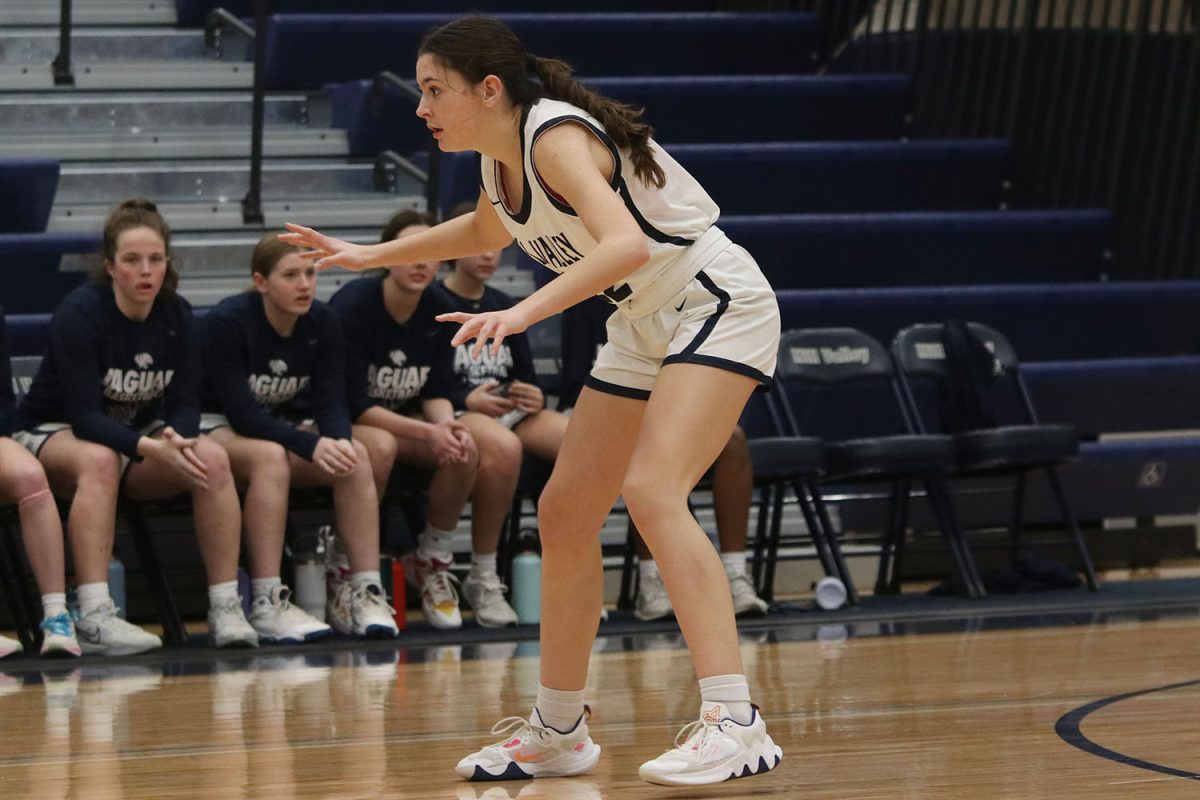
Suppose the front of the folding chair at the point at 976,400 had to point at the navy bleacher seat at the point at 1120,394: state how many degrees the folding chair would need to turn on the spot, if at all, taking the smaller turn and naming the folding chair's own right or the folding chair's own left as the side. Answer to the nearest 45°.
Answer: approximately 90° to the folding chair's own left

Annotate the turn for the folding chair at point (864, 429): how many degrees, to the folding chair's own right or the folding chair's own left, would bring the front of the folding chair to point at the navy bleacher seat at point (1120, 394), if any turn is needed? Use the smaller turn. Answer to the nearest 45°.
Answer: approximately 90° to the folding chair's own left

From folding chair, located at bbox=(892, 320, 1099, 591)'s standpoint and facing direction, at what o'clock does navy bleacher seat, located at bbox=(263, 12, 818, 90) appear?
The navy bleacher seat is roughly at 6 o'clock from the folding chair.

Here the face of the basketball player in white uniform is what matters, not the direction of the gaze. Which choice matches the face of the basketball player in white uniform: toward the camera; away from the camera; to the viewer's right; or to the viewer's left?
to the viewer's left

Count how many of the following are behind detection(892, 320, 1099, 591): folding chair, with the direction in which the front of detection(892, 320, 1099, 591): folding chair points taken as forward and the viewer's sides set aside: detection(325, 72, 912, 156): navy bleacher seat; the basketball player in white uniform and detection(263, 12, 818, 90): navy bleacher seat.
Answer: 2

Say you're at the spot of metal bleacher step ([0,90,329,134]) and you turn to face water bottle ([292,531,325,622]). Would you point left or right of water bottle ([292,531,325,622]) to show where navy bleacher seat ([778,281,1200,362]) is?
left

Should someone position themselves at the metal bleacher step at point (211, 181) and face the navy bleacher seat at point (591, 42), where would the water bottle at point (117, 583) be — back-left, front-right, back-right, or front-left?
back-right

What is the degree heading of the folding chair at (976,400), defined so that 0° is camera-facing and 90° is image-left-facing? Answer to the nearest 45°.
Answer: approximately 315°

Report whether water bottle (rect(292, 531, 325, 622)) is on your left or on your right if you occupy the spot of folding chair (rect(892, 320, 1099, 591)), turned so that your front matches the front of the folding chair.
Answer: on your right

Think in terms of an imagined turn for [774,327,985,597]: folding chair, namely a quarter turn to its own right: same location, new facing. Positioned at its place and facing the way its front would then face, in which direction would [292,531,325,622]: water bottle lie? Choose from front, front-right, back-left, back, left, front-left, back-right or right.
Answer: front

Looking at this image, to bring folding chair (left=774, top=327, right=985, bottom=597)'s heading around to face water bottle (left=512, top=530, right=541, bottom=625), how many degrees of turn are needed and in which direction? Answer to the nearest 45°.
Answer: approximately 90° to its right

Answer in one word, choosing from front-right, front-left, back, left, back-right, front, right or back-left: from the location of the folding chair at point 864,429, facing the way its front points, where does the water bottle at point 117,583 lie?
right

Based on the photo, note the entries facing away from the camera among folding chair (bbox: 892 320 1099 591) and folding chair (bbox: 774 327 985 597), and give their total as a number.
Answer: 0

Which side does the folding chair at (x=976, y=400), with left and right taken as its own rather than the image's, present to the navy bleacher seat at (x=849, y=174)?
back
